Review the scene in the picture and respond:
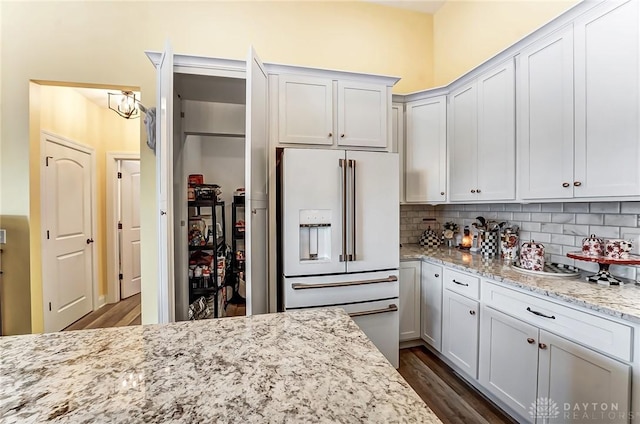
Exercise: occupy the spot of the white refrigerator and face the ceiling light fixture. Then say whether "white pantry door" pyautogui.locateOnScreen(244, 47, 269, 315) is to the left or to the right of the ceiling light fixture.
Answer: left

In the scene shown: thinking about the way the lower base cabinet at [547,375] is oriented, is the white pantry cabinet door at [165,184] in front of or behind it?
in front

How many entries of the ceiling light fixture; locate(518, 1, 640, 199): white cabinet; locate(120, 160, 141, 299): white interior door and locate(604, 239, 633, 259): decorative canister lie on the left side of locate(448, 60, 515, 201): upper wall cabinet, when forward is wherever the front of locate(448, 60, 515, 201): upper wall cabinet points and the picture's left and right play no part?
2

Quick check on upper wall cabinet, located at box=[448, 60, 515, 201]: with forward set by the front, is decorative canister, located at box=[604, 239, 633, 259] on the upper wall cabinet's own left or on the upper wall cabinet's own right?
on the upper wall cabinet's own left

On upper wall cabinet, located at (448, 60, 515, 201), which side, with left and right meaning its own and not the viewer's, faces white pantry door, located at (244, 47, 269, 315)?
front

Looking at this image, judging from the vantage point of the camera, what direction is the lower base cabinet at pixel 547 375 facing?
facing the viewer and to the left of the viewer

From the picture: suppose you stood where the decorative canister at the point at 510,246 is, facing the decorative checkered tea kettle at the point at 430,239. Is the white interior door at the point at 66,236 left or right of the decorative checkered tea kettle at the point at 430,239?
left

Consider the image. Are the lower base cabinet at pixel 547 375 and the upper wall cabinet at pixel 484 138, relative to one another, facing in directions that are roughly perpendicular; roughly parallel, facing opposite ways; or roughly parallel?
roughly parallel

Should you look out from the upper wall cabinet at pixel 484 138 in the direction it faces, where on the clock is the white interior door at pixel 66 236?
The white interior door is roughly at 1 o'clock from the upper wall cabinet.

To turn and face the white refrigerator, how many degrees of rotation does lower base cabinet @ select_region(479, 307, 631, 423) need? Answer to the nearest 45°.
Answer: approximately 45° to its right

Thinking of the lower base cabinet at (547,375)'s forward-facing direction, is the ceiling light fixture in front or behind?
in front

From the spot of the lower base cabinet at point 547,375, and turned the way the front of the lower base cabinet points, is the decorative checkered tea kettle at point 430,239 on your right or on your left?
on your right
